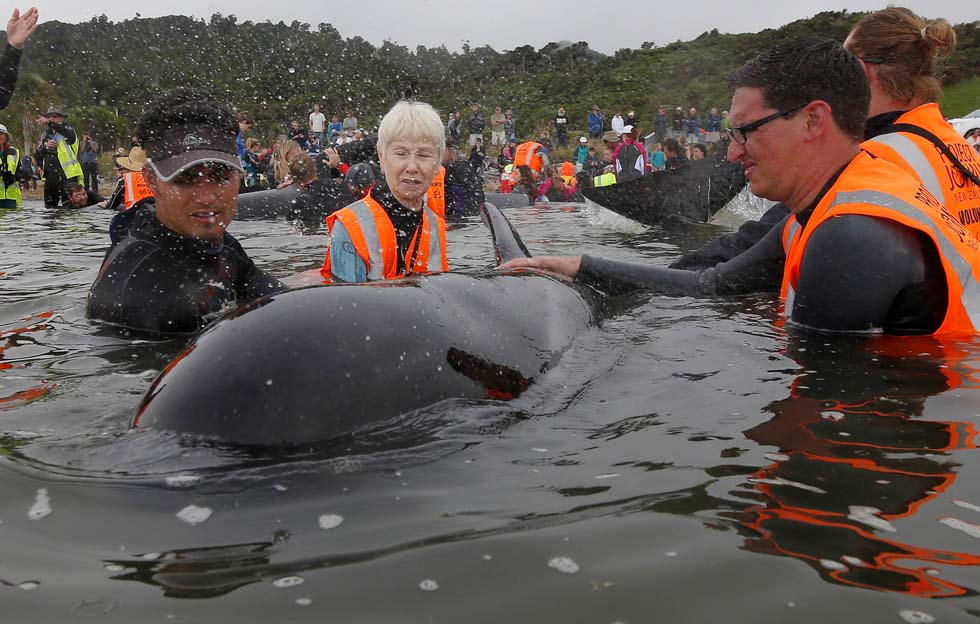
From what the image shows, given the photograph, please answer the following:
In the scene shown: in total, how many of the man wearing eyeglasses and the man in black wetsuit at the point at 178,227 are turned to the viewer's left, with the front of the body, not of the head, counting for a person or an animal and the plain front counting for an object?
1

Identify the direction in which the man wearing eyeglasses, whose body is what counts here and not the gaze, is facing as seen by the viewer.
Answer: to the viewer's left

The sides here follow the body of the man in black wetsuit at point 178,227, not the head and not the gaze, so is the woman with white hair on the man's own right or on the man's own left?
on the man's own left

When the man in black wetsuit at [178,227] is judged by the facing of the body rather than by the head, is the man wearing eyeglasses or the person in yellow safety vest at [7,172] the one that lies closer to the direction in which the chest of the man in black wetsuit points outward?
the man wearing eyeglasses

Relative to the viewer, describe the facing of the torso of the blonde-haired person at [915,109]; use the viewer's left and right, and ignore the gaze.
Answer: facing away from the viewer and to the left of the viewer

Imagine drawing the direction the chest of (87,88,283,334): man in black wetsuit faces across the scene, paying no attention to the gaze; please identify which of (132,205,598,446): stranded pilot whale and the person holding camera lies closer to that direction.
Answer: the stranded pilot whale

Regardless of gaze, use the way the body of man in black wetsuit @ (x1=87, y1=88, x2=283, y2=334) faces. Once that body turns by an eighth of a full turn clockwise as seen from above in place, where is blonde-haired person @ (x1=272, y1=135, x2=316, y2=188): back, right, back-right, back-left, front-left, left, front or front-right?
back

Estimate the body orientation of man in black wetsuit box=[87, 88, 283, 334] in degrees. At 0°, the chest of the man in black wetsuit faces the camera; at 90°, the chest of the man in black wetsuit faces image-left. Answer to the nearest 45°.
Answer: approximately 315°

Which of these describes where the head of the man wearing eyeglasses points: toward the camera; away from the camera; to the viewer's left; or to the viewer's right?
to the viewer's left

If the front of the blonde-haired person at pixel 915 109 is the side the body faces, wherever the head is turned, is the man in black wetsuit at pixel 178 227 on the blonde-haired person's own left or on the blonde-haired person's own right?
on the blonde-haired person's own left
